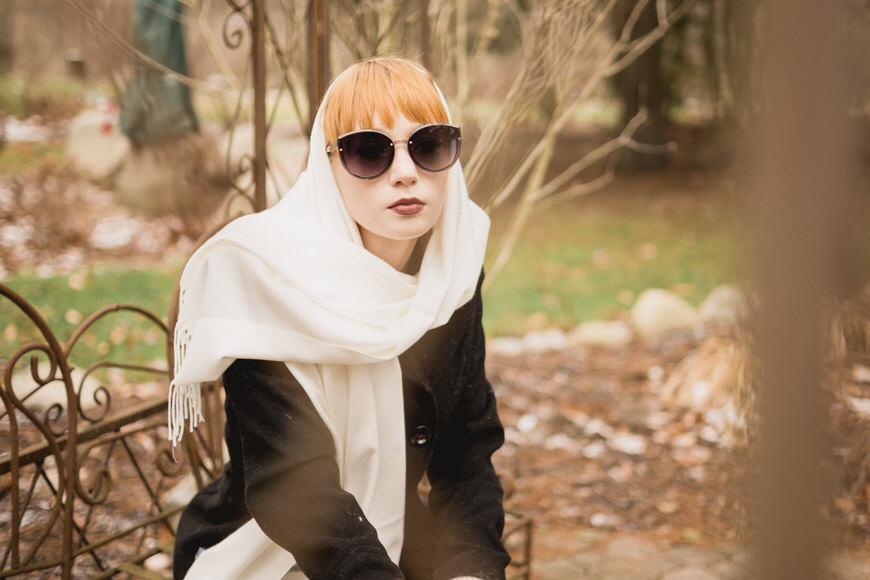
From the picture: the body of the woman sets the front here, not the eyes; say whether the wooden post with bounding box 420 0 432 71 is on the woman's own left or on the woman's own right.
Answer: on the woman's own left

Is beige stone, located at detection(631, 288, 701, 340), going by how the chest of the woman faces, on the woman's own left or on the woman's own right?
on the woman's own left

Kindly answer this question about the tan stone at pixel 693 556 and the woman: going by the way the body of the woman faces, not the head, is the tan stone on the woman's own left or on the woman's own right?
on the woman's own left

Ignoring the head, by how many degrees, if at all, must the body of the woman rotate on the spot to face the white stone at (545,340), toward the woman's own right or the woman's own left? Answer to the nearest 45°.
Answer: approximately 135° to the woman's own left

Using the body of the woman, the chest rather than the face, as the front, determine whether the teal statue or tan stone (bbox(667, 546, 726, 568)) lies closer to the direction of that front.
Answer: the tan stone
